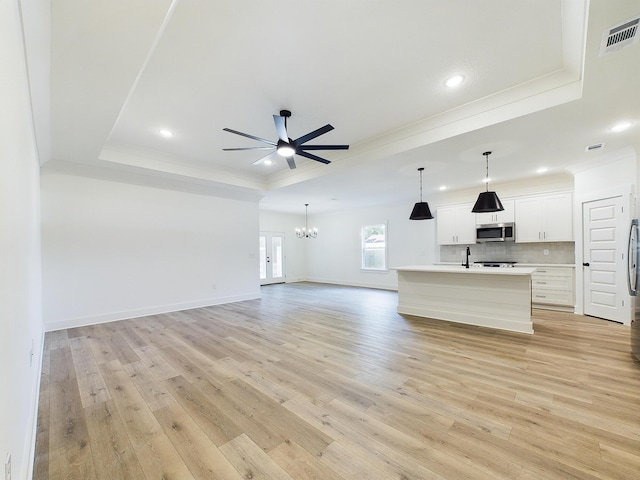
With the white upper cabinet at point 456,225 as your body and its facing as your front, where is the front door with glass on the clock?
The front door with glass is roughly at 3 o'clock from the white upper cabinet.

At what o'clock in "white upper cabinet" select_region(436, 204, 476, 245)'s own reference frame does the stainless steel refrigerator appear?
The stainless steel refrigerator is roughly at 11 o'clock from the white upper cabinet.

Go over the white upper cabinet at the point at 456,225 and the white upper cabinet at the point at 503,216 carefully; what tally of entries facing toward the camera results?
2

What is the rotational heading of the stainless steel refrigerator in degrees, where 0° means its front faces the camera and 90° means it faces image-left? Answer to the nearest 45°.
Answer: approximately 90°

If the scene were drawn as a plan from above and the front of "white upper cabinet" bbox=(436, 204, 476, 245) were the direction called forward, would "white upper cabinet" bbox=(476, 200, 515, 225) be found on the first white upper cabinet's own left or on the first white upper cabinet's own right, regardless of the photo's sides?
on the first white upper cabinet's own left

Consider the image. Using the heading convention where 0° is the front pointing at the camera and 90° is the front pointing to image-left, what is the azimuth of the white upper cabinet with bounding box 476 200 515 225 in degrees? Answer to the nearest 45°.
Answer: approximately 0°

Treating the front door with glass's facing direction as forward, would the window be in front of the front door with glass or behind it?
in front

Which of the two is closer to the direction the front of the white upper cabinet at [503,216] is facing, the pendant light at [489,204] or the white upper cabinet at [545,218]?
the pendant light
